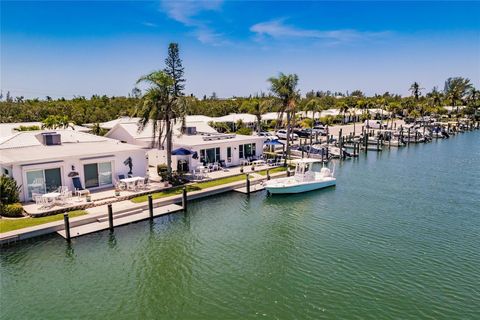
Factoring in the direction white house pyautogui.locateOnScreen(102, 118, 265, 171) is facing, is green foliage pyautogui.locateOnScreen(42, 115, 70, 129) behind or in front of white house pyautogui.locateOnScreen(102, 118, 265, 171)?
behind

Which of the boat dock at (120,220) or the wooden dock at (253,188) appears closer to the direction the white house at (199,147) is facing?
the wooden dock

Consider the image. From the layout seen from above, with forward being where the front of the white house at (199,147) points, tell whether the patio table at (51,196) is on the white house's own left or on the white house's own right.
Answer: on the white house's own right

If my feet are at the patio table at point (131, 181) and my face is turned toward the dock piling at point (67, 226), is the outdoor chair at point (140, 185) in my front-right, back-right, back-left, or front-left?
back-left

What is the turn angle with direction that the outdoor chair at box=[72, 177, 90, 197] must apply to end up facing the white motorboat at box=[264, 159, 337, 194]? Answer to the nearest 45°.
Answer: approximately 45° to its left

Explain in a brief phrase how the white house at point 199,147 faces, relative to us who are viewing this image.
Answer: facing the viewer and to the right of the viewer

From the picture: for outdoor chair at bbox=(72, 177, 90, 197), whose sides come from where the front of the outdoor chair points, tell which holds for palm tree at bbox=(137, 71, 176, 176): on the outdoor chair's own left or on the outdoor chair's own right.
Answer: on the outdoor chair's own left

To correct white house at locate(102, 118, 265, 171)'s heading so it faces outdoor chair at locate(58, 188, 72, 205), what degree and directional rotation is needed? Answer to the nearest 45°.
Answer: approximately 90° to its right

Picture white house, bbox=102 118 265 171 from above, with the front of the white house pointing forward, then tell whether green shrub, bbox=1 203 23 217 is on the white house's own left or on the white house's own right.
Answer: on the white house's own right

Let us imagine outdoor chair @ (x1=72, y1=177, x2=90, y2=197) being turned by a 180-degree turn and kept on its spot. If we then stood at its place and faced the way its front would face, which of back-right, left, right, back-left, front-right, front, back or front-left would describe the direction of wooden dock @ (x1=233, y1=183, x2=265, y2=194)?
back-right

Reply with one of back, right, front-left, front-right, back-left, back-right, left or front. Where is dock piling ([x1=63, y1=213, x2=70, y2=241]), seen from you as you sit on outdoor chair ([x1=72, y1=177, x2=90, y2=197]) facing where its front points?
front-right

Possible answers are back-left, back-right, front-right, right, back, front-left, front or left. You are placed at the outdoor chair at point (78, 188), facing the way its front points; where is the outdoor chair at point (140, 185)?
front-left

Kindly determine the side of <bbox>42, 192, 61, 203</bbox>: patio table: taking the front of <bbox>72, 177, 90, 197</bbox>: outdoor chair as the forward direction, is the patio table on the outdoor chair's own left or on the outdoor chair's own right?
on the outdoor chair's own right

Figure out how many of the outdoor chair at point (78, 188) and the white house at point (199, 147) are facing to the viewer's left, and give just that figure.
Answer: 0

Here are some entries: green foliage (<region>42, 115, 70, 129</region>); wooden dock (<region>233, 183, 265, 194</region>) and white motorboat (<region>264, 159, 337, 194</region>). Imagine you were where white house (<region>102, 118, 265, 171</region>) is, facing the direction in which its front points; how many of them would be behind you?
1
